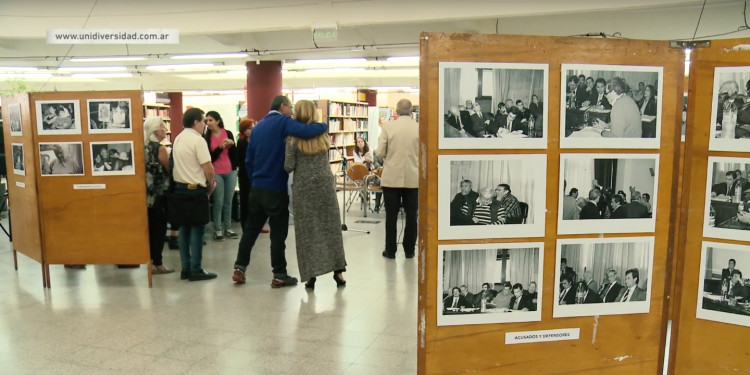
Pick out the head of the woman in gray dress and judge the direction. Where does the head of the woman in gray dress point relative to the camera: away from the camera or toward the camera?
away from the camera

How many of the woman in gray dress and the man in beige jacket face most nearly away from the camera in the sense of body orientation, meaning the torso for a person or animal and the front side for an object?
2

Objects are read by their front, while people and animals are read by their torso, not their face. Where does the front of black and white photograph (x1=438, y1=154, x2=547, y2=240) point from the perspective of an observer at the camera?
facing the viewer

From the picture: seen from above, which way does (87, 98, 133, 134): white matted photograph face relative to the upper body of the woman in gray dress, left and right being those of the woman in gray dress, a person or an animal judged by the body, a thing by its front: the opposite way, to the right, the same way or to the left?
the opposite way

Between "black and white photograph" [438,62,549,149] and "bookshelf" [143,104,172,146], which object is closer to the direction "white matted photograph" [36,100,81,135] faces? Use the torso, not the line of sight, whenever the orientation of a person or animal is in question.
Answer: the black and white photograph

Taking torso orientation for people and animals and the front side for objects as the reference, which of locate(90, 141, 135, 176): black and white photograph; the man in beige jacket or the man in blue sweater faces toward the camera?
the black and white photograph

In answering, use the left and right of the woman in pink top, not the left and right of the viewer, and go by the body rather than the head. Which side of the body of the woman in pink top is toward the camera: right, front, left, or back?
front

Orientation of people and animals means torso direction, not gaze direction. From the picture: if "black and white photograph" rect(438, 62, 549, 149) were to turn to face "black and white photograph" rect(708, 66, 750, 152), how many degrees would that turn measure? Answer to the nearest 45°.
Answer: approximately 90° to its left

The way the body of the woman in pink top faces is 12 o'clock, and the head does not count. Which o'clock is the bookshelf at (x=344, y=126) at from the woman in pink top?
The bookshelf is roughly at 7 o'clock from the woman in pink top.

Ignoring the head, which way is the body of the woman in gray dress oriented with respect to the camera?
away from the camera

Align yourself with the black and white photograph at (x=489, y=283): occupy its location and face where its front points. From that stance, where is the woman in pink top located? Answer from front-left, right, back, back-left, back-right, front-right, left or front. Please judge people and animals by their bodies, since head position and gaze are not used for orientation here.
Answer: back-right

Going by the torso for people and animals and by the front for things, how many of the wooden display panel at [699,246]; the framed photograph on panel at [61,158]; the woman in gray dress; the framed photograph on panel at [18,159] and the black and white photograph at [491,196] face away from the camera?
1

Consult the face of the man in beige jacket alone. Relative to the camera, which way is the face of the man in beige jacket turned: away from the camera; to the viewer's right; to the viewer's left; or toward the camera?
away from the camera

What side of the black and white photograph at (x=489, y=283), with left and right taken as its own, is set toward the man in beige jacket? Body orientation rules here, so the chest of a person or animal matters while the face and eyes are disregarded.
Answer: back

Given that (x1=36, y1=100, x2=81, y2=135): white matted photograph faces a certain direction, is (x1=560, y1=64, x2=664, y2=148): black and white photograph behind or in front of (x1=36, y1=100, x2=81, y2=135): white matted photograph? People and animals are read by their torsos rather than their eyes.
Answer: in front

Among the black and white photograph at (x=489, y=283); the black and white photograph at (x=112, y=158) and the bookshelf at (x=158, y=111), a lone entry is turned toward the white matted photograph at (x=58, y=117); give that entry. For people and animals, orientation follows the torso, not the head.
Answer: the bookshelf

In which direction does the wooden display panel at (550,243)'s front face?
toward the camera

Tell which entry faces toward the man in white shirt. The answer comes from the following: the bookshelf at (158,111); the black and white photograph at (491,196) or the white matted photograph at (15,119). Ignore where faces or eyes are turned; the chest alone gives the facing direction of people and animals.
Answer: the bookshelf
